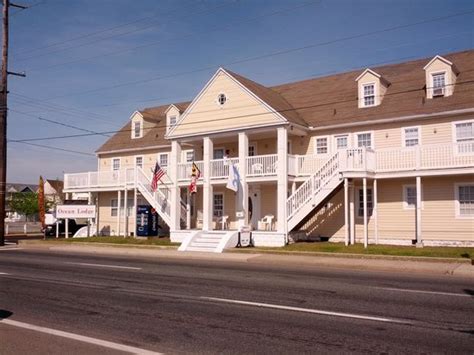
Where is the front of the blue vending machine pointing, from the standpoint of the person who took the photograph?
facing the viewer and to the left of the viewer

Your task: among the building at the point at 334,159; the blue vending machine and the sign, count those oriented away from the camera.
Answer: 0

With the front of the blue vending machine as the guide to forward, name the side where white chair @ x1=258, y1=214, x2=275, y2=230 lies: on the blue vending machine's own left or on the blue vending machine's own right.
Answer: on the blue vending machine's own left

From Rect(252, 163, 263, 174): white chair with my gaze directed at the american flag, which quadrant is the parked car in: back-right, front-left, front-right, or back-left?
front-right

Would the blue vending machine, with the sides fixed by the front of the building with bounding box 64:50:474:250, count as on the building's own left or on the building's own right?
on the building's own right

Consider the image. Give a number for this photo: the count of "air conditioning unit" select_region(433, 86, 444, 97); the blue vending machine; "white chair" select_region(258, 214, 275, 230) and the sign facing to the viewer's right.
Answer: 0

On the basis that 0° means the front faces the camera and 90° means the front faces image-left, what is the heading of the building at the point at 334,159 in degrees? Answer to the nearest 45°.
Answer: approximately 45°

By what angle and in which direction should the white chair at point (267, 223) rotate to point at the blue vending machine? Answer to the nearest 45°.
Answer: approximately 90° to its right

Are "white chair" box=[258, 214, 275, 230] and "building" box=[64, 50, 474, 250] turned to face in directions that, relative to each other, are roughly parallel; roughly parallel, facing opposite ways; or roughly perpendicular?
roughly parallel

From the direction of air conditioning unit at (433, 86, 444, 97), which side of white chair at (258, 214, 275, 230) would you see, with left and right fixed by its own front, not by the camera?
left

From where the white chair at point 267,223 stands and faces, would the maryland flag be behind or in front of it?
in front

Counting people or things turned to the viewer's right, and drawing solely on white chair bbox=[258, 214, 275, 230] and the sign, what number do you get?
0

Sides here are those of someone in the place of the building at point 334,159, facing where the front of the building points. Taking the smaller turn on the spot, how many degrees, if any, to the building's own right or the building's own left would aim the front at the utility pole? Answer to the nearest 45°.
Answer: approximately 45° to the building's own right

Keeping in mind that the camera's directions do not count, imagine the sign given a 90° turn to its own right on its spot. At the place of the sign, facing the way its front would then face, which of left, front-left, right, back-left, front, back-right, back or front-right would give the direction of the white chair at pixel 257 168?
back-left

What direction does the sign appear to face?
toward the camera
